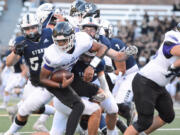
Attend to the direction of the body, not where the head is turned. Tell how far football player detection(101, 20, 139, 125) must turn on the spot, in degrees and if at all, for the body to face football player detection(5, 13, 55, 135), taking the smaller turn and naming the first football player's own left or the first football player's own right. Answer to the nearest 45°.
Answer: approximately 45° to the first football player's own left

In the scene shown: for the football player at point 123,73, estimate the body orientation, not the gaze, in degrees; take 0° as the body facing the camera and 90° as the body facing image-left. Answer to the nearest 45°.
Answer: approximately 90°

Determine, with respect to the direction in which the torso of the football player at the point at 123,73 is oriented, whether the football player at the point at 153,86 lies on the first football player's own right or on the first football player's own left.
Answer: on the first football player's own left

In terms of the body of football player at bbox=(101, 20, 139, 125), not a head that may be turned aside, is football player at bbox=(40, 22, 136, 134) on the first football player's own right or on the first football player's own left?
on the first football player's own left
